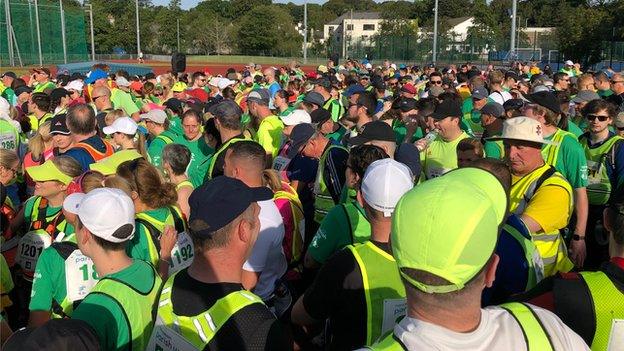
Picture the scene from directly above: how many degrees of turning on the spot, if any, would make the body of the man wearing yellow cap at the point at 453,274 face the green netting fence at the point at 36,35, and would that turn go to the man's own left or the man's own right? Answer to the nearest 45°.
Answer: approximately 90° to the man's own left

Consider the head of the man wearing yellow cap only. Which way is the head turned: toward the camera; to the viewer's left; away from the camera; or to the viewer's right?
away from the camera

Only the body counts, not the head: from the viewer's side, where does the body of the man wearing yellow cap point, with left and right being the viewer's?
facing away from the viewer and to the right of the viewer
